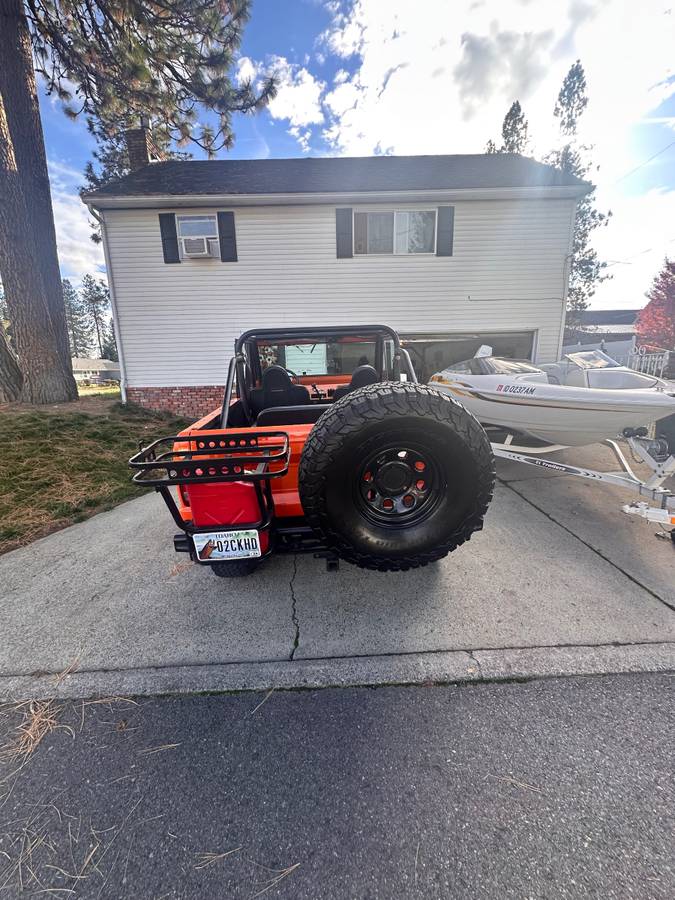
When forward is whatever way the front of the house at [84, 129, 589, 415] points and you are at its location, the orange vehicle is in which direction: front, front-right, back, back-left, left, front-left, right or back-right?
front

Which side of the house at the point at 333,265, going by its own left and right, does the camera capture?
front

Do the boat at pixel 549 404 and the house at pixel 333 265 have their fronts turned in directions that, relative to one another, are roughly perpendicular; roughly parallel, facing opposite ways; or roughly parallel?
roughly parallel

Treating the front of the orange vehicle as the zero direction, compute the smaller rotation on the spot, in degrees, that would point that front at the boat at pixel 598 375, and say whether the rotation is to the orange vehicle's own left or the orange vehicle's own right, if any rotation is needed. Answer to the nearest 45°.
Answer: approximately 45° to the orange vehicle's own right

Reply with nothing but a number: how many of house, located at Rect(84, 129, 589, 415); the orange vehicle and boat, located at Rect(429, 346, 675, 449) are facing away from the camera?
1

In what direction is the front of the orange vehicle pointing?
away from the camera

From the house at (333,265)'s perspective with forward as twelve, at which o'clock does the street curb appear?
The street curb is roughly at 12 o'clock from the house.

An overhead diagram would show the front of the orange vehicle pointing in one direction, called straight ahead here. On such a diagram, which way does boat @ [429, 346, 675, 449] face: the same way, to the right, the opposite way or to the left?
the opposite way

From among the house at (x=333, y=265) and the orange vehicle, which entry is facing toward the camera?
the house

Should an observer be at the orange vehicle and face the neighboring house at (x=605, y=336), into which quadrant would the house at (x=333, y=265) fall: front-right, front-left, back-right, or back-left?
front-left

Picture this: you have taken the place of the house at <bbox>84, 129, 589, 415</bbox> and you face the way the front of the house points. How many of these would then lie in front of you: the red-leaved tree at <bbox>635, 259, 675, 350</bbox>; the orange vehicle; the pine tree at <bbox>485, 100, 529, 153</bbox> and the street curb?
2
